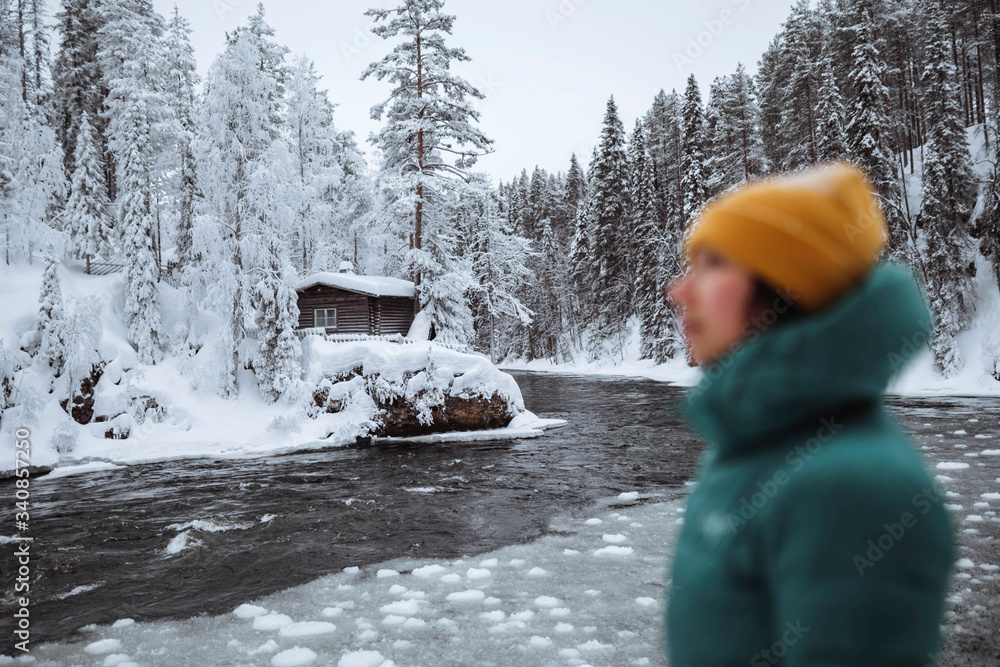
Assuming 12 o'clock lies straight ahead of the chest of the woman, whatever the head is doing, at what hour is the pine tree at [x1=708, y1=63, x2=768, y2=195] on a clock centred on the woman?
The pine tree is roughly at 3 o'clock from the woman.

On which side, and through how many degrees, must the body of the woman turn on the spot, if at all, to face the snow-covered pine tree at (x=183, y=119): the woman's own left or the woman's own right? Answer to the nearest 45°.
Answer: approximately 45° to the woman's own right

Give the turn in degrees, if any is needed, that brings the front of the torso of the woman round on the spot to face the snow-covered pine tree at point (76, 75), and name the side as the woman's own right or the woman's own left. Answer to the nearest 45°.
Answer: approximately 45° to the woman's own right

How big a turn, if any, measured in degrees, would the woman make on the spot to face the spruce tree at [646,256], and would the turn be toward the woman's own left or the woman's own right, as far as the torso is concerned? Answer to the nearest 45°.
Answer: approximately 90° to the woman's own right

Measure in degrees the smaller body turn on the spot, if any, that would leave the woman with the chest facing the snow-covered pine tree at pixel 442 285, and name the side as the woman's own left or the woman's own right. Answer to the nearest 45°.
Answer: approximately 45° to the woman's own right

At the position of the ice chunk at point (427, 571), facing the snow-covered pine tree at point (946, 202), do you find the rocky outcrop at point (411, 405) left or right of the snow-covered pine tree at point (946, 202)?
left

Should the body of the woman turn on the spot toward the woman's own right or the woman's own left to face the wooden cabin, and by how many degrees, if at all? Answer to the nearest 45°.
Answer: approximately 45° to the woman's own right

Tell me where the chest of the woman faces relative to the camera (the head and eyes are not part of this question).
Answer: to the viewer's left

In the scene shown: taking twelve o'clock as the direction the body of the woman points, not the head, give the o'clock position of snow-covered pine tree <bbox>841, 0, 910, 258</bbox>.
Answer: The snow-covered pine tree is roughly at 3 o'clock from the woman.

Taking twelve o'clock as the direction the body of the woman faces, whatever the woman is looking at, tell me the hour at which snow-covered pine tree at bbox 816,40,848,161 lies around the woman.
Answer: The snow-covered pine tree is roughly at 3 o'clock from the woman.

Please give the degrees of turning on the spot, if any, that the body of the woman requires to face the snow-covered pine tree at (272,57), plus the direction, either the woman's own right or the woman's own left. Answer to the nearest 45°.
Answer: approximately 45° to the woman's own right

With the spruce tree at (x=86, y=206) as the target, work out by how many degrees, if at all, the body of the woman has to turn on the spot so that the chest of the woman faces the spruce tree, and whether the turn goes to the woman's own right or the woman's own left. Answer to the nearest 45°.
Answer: approximately 45° to the woman's own right
